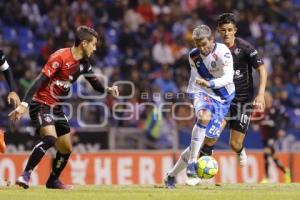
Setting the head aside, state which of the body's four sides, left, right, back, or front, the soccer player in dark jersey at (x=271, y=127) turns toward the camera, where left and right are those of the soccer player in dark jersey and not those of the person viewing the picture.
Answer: left

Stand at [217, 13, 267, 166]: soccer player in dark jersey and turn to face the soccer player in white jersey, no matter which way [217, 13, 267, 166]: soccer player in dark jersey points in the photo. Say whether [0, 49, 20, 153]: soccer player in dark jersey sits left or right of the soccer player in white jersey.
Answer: right

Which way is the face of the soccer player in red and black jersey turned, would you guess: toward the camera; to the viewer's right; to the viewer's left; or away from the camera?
to the viewer's right

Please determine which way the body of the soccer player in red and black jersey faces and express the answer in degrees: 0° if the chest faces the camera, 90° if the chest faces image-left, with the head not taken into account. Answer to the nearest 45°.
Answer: approximately 315°

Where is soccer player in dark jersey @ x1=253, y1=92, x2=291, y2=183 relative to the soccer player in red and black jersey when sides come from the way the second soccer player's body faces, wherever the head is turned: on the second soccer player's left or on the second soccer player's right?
on the second soccer player's left

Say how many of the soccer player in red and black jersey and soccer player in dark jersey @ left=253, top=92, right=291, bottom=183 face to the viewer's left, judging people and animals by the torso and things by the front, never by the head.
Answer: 1
